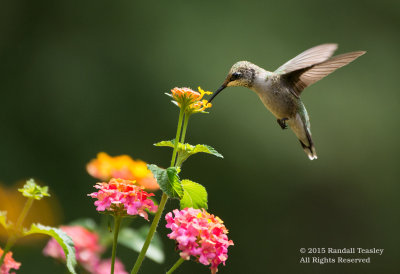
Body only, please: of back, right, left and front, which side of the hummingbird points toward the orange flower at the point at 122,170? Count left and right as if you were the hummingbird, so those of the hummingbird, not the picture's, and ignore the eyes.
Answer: front

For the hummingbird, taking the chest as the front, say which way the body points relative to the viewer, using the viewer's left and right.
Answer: facing to the left of the viewer
